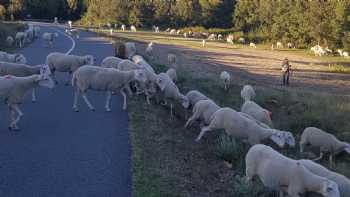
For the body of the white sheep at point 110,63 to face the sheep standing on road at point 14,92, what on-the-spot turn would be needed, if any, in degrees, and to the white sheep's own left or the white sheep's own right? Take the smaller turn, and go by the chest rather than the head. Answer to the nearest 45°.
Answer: approximately 90° to the white sheep's own right

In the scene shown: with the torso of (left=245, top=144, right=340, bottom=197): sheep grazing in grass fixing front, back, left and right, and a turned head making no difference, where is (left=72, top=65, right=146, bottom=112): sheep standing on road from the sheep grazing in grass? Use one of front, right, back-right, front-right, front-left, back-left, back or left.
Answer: back-left

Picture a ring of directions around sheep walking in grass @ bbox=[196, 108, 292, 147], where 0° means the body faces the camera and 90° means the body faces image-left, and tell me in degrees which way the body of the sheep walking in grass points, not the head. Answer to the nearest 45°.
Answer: approximately 270°

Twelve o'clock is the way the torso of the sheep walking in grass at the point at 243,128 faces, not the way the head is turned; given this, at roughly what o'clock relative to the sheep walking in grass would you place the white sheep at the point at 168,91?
The white sheep is roughly at 8 o'clock from the sheep walking in grass.

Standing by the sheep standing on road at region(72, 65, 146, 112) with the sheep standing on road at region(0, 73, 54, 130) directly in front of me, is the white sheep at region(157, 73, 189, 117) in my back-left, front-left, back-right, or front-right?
back-left

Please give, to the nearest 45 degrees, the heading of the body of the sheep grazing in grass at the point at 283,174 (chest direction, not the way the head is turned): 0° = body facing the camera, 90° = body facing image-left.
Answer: approximately 270°

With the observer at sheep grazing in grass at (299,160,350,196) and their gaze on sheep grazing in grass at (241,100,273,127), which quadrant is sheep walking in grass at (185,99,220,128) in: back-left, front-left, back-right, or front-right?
front-left

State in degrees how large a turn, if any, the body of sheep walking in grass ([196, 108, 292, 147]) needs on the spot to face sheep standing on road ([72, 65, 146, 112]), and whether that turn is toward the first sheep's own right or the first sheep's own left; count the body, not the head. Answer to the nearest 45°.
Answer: approximately 135° to the first sheep's own left

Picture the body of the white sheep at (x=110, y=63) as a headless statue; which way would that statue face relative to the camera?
to the viewer's right

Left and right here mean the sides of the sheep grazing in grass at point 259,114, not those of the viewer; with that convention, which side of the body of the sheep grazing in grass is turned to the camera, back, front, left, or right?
right

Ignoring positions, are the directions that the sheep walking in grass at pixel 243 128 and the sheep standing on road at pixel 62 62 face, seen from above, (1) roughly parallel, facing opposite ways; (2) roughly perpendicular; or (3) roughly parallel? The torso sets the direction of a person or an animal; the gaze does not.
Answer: roughly parallel

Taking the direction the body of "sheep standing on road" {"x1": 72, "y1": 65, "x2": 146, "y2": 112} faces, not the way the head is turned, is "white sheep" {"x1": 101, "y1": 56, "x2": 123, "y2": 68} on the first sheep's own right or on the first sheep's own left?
on the first sheep's own left

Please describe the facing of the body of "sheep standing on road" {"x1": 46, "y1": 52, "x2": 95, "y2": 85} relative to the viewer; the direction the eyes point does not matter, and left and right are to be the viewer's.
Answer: facing to the right of the viewer
